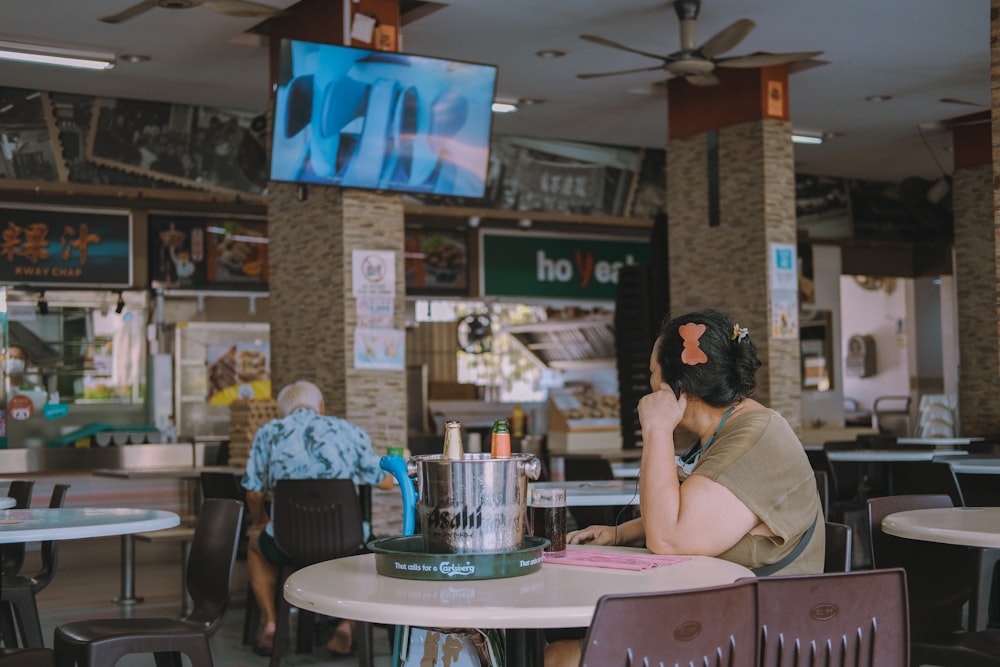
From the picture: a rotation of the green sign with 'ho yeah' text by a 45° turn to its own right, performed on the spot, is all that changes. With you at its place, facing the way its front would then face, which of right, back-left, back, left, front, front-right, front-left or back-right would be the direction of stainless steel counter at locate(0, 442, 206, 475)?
front

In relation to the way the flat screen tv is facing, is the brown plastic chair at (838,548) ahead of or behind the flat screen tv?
ahead

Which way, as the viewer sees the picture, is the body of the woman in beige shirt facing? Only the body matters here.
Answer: to the viewer's left

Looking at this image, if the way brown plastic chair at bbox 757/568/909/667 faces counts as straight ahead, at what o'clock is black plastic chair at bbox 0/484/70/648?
The black plastic chair is roughly at 10 o'clock from the brown plastic chair.

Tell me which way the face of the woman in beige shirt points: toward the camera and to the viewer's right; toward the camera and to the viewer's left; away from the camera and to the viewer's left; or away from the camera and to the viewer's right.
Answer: away from the camera and to the viewer's left

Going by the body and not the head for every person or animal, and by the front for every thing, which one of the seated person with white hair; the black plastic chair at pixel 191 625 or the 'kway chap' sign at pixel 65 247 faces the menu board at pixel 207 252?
the seated person with white hair

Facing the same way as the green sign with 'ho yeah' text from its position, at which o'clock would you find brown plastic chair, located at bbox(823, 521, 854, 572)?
The brown plastic chair is roughly at 12 o'clock from the green sign with 'ho yeah' text.

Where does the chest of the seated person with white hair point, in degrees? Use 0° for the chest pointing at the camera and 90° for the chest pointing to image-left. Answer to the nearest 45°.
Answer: approximately 180°

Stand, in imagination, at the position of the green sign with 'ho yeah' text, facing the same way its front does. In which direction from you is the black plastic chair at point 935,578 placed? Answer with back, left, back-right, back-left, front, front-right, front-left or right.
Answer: front

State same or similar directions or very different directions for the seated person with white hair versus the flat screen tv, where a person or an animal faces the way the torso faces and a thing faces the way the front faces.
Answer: very different directions

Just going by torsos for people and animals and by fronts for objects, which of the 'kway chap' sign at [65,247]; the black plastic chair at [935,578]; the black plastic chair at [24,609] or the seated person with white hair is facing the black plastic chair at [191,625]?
the 'kway chap' sign
